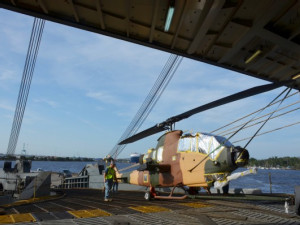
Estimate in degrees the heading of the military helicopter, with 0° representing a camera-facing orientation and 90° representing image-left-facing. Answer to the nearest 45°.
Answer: approximately 315°
